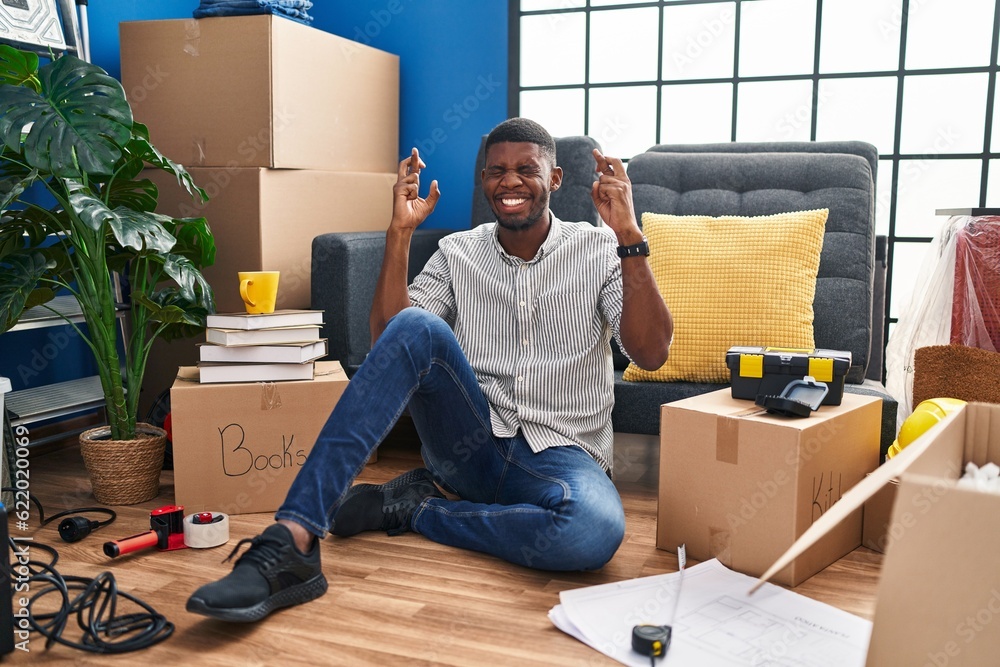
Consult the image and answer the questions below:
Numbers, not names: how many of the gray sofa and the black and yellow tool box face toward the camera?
2

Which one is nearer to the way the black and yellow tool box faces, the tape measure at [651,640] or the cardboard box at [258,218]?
the tape measure

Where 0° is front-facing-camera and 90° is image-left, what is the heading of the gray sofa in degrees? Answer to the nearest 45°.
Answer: approximately 0°

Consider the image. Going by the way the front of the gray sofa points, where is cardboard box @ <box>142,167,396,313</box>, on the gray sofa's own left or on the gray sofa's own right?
on the gray sofa's own right

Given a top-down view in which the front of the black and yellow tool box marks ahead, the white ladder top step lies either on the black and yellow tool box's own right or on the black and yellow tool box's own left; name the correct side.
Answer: on the black and yellow tool box's own right

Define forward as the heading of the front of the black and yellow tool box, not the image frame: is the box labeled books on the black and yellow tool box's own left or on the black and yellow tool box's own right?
on the black and yellow tool box's own right

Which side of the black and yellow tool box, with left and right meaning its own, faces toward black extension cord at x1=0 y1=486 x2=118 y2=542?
right
